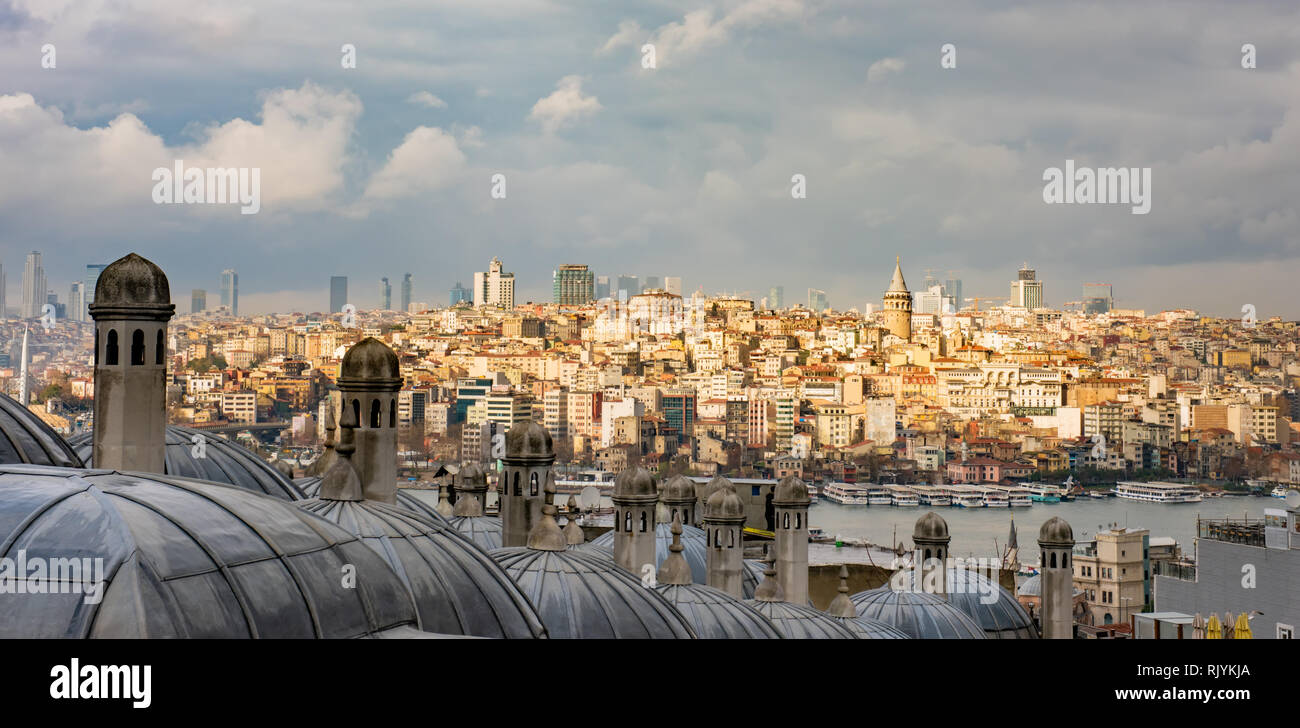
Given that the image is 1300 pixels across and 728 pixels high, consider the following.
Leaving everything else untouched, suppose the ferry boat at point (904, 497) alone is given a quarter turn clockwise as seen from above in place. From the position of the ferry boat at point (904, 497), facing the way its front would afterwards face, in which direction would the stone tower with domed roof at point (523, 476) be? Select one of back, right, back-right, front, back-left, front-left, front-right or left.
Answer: front-left

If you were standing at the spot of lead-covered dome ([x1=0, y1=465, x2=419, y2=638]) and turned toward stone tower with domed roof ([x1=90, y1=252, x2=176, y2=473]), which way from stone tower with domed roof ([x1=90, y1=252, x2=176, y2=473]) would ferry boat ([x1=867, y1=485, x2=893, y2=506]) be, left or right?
right

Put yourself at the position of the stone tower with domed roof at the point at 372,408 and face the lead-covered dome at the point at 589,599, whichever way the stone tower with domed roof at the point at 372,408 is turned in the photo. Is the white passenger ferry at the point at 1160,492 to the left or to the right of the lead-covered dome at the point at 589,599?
left

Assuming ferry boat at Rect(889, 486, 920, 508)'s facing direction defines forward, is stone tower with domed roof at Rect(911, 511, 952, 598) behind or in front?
in front

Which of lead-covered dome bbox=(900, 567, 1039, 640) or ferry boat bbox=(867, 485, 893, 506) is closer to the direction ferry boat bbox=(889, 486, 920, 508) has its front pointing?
the lead-covered dome

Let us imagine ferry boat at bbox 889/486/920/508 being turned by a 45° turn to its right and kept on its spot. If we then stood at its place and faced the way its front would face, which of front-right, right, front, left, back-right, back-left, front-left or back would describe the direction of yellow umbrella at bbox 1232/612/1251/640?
front

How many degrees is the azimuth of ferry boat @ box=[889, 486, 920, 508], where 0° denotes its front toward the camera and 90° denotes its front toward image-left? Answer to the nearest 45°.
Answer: approximately 315°

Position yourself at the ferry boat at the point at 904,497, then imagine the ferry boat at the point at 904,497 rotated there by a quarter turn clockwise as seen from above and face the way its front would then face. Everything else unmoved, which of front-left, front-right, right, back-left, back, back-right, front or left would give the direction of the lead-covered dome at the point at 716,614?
front-left

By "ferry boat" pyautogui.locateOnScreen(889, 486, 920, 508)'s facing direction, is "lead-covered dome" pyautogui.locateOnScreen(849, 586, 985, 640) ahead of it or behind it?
ahead

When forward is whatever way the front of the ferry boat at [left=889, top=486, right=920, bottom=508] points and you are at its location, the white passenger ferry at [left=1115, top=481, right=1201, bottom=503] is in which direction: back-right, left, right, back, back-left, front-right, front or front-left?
front-left

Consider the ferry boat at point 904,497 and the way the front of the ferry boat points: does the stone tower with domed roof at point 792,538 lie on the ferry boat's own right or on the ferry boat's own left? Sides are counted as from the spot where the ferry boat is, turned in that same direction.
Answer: on the ferry boat's own right
